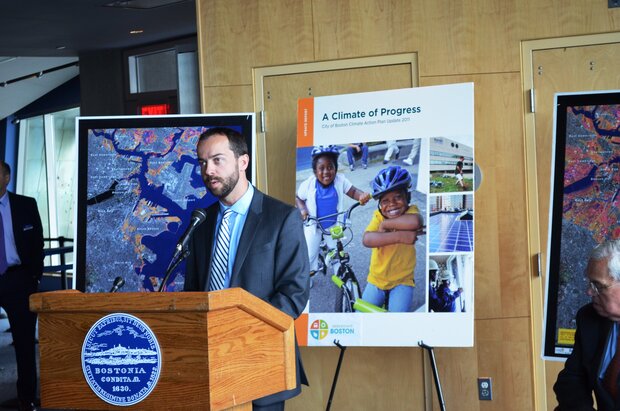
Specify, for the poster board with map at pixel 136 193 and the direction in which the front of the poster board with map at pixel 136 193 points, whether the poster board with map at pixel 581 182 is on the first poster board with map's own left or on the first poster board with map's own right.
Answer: on the first poster board with map's own left

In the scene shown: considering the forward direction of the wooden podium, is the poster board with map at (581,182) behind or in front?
behind

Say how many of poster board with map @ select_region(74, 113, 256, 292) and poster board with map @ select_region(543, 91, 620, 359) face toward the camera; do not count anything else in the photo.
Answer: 2

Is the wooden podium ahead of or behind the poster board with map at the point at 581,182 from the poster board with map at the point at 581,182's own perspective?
ahead

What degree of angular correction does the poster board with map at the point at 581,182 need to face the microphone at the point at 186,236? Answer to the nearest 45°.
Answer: approximately 45° to its right

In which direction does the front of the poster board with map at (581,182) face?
toward the camera

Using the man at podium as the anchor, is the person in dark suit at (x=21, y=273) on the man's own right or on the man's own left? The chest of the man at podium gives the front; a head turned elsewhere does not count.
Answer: on the man's own right

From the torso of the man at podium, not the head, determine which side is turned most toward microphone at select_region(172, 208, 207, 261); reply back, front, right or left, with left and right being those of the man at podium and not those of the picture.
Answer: front

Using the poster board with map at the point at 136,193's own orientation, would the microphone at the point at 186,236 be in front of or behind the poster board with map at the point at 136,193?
in front

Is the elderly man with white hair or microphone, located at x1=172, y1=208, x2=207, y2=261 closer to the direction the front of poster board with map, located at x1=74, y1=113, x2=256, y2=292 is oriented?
the microphone

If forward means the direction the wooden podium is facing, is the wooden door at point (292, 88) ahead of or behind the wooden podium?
behind

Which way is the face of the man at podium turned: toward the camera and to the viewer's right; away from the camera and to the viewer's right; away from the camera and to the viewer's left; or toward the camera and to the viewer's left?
toward the camera and to the viewer's left

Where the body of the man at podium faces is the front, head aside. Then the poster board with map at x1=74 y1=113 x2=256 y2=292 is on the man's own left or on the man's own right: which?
on the man's own right

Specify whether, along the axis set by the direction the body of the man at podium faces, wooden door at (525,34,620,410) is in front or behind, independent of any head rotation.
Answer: behind

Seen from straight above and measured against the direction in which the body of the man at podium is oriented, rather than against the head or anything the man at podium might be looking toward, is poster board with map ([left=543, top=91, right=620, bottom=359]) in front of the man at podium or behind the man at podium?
behind

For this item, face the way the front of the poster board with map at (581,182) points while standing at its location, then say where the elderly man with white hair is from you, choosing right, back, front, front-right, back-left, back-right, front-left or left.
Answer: front

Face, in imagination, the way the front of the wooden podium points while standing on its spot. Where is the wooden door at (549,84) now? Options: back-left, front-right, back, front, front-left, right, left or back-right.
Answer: back

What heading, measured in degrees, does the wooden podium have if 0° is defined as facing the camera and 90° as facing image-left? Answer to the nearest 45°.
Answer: approximately 45°

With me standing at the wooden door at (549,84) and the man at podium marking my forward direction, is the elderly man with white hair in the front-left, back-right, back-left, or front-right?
front-left
